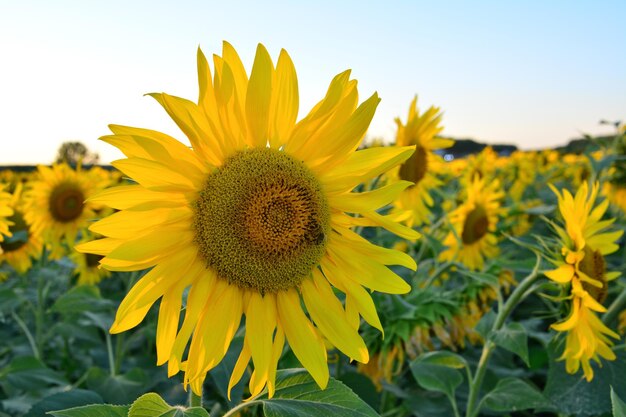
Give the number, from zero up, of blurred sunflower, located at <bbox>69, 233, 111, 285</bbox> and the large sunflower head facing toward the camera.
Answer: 2

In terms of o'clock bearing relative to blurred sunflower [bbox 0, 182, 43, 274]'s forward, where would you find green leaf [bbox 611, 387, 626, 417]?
The green leaf is roughly at 10 o'clock from the blurred sunflower.

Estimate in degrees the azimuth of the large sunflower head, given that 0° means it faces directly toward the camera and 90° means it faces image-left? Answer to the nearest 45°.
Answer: approximately 0°

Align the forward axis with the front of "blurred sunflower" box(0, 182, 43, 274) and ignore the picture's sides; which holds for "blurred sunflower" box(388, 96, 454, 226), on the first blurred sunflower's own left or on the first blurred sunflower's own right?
on the first blurred sunflower's own left

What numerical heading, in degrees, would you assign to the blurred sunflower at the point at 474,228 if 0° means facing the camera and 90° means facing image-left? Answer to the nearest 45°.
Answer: approximately 315°

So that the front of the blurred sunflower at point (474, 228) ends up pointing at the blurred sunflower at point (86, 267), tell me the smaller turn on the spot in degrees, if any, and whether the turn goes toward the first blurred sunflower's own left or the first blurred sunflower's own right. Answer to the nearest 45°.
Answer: approximately 135° to the first blurred sunflower's own right

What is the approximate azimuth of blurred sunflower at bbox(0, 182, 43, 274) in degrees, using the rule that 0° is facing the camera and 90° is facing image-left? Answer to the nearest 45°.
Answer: approximately 45°
